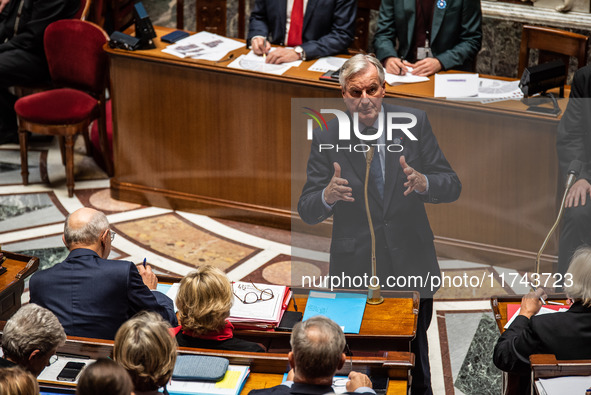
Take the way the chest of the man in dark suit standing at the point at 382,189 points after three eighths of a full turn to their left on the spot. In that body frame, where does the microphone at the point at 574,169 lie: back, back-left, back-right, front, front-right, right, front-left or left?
front

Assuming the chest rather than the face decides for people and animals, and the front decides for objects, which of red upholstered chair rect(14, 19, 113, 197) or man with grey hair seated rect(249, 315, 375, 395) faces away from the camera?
the man with grey hair seated

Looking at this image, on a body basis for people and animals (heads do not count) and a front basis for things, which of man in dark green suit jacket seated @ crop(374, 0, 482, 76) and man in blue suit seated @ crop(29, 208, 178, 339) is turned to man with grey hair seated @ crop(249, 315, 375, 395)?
man in dark green suit jacket seated @ crop(374, 0, 482, 76)

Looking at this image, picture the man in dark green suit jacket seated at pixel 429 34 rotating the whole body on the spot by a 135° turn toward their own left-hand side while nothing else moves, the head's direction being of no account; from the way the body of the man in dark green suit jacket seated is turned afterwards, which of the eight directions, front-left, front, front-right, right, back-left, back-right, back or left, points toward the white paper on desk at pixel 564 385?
back-right

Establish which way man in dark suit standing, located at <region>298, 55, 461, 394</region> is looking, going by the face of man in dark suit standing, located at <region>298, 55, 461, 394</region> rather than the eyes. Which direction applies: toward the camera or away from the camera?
toward the camera

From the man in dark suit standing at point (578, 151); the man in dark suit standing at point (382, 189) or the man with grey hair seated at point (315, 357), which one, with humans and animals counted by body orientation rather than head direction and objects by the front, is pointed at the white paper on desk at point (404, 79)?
the man with grey hair seated

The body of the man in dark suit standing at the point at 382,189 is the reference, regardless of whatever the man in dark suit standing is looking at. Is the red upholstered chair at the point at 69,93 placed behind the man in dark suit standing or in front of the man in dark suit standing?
behind

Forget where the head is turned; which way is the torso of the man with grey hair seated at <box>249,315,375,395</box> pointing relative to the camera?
away from the camera

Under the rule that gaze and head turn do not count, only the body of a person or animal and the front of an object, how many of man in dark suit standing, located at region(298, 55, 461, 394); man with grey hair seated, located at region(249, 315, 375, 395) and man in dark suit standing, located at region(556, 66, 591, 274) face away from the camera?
1

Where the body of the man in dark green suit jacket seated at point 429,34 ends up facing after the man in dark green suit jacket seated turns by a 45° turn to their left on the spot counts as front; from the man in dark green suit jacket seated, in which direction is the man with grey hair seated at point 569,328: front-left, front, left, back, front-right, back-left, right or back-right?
front-right

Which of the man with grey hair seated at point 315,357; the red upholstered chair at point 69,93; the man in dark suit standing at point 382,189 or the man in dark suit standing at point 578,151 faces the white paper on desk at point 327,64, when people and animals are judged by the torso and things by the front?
the man with grey hair seated

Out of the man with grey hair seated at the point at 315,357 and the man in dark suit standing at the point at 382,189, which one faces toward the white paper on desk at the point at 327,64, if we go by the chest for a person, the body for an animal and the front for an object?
the man with grey hair seated

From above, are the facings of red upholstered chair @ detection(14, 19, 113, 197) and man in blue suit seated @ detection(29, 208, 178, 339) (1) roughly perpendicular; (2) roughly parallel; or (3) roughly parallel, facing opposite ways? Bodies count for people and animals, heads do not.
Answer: roughly parallel, facing opposite ways

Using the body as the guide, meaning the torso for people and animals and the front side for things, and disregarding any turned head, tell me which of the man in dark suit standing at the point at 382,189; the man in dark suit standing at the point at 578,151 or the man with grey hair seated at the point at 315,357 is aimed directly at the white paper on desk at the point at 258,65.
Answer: the man with grey hair seated

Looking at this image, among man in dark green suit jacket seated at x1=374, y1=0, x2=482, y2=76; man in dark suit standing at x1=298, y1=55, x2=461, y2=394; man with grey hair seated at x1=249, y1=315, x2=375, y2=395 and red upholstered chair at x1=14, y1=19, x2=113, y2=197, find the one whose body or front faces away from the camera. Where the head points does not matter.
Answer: the man with grey hair seated

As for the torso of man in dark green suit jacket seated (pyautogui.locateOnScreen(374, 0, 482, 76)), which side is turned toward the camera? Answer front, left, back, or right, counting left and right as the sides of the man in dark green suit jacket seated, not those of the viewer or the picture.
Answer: front

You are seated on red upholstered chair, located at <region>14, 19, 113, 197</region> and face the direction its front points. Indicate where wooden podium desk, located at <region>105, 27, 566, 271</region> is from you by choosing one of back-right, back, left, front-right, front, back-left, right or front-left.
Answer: left

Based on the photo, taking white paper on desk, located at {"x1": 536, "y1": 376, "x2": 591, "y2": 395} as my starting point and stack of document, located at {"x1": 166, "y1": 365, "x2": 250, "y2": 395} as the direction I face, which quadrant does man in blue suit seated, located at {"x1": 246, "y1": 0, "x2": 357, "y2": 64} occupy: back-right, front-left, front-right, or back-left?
front-right

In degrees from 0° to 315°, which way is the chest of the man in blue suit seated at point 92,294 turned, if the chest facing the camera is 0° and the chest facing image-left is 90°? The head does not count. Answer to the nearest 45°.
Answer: approximately 225°

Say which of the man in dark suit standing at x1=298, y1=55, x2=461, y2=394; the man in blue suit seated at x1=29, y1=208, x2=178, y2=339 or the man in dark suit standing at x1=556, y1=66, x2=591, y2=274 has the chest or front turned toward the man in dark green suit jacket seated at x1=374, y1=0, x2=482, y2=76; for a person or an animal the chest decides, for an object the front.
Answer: the man in blue suit seated at x1=29, y1=208, x2=178, y2=339

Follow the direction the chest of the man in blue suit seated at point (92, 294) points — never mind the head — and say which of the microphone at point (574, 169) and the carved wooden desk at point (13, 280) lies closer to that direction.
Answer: the microphone

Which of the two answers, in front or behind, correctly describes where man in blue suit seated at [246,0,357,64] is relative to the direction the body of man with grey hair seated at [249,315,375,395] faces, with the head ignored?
in front
